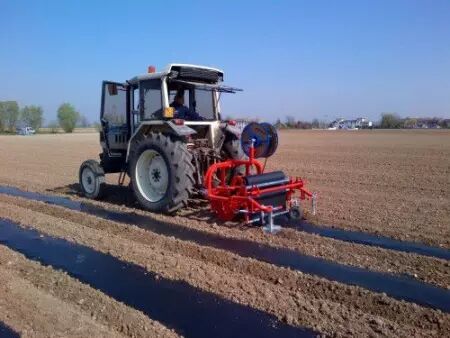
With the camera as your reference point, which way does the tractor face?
facing away from the viewer and to the left of the viewer
